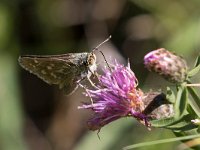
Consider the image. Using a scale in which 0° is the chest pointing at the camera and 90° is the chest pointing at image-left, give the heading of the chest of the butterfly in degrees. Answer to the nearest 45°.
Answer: approximately 270°
